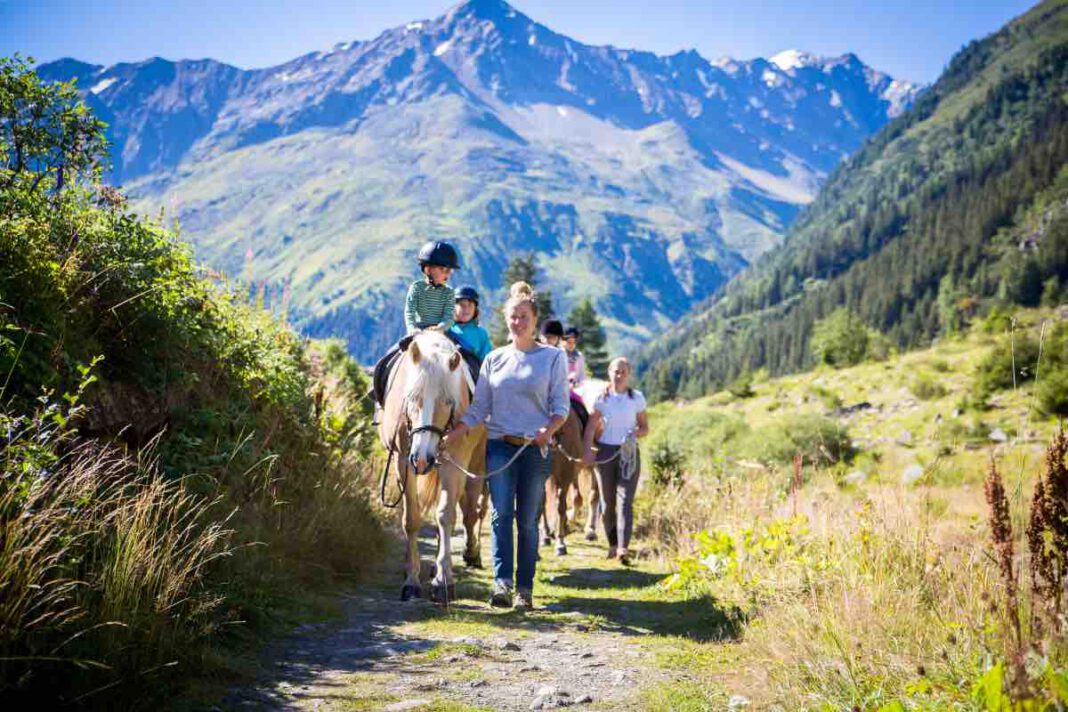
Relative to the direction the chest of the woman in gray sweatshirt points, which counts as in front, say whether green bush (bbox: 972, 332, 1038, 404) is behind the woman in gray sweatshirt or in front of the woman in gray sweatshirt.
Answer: behind

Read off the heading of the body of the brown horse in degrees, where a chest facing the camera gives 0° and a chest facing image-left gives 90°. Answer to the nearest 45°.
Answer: approximately 0°

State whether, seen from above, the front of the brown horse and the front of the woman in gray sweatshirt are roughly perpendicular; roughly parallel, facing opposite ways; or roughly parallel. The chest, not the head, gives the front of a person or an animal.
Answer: roughly parallel

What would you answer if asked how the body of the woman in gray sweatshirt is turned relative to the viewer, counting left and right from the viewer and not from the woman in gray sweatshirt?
facing the viewer

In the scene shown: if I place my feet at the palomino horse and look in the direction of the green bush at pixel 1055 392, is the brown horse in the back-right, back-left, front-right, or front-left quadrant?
front-left

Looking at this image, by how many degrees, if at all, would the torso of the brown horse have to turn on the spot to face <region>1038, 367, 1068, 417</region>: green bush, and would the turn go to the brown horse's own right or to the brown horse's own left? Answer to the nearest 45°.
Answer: approximately 135° to the brown horse's own left

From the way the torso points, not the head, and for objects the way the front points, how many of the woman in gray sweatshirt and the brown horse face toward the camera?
2

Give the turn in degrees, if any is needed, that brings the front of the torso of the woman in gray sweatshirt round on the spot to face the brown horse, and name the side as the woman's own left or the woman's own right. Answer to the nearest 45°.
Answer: approximately 180°

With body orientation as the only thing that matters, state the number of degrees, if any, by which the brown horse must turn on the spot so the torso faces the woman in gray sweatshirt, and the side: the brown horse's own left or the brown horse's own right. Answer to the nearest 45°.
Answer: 0° — it already faces them
